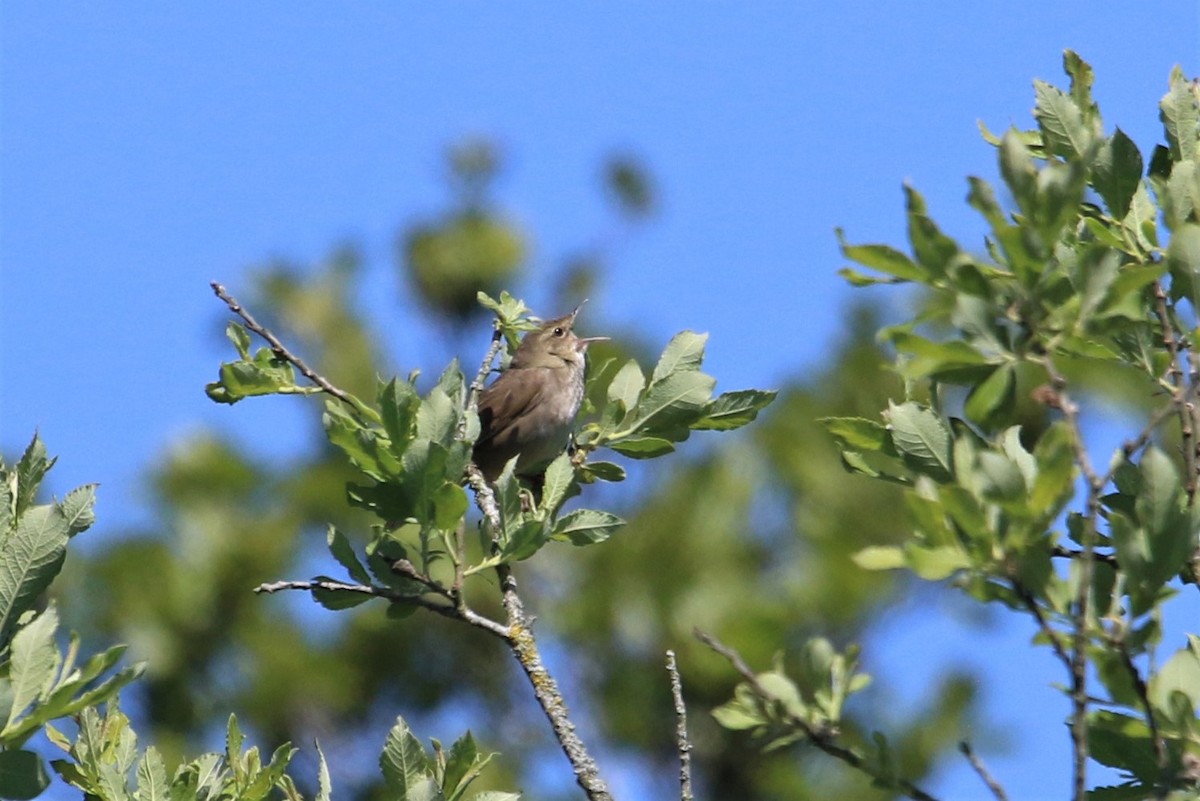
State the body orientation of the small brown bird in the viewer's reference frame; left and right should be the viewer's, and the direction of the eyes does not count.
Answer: facing to the right of the viewer
